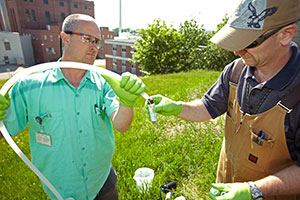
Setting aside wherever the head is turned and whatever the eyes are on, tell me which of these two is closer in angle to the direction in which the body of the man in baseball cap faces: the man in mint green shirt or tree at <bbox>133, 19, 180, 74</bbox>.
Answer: the man in mint green shirt

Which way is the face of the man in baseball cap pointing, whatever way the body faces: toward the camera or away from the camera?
toward the camera

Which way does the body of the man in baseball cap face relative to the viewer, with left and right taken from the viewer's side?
facing the viewer and to the left of the viewer

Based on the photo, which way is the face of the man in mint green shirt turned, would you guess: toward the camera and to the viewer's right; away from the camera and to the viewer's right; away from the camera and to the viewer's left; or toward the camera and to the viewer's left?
toward the camera and to the viewer's right

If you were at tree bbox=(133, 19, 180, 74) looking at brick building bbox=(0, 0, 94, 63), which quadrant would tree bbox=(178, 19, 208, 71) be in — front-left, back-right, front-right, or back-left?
back-right

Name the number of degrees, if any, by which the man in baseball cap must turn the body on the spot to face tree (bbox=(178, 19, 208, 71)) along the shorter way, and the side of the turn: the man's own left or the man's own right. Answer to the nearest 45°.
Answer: approximately 135° to the man's own right

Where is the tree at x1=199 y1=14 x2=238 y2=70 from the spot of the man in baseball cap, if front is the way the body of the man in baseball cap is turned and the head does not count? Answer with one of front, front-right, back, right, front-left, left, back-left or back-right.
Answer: back-right

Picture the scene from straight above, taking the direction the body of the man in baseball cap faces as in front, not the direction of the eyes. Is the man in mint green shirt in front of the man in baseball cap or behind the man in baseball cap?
in front
